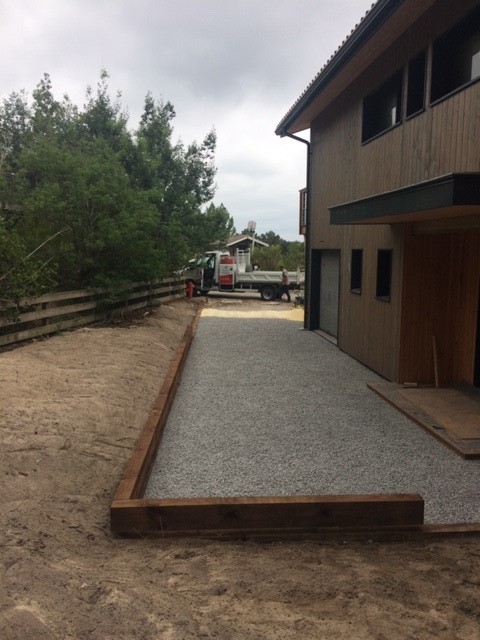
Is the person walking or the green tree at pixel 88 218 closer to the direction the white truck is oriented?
the green tree

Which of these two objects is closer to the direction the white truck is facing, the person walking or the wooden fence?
the wooden fence

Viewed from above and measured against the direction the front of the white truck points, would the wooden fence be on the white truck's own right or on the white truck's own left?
on the white truck's own left

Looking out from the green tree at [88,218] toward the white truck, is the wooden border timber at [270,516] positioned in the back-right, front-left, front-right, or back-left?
back-right

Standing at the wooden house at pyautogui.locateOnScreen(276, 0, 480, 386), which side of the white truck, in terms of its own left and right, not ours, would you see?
left

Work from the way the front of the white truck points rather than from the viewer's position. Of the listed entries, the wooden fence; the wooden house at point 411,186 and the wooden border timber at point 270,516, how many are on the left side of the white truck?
3

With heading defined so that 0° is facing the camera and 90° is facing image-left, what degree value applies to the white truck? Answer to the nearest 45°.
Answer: approximately 90°

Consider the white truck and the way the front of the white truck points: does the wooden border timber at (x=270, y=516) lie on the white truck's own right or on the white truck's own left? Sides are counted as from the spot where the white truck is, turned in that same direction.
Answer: on the white truck's own left

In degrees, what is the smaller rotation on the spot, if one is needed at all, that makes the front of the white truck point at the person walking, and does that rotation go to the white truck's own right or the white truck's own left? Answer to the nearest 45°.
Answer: approximately 180°
